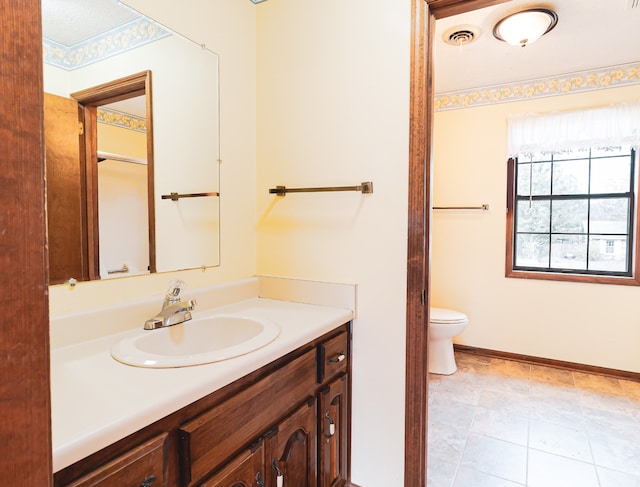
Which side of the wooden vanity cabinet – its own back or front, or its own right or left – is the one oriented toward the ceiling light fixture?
left

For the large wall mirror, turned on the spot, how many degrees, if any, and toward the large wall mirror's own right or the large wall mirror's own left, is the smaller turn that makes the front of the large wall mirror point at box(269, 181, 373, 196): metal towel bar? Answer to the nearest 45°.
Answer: approximately 45° to the large wall mirror's own left

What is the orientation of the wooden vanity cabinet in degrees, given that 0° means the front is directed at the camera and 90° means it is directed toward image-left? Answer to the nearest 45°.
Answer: approximately 315°

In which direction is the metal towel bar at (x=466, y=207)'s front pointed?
toward the camera

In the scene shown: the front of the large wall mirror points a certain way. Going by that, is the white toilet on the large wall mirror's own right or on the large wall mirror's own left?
on the large wall mirror's own left

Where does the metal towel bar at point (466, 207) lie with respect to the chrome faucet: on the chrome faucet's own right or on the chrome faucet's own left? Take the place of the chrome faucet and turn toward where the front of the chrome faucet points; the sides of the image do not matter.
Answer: on the chrome faucet's own left

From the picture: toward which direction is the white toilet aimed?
to the viewer's right

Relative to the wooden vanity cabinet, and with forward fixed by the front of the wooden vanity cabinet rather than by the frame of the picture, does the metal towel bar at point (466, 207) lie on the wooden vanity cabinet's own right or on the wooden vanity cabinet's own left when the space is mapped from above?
on the wooden vanity cabinet's own left

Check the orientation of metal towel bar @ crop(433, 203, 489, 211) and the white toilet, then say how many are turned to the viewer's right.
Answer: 1

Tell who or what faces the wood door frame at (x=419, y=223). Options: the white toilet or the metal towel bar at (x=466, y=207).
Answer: the metal towel bar

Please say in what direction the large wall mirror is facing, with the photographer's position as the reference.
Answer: facing the viewer and to the right of the viewer

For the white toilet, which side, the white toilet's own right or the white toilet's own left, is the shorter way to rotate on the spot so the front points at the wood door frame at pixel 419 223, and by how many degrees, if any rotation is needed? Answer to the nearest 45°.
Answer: approximately 90° to the white toilet's own right
